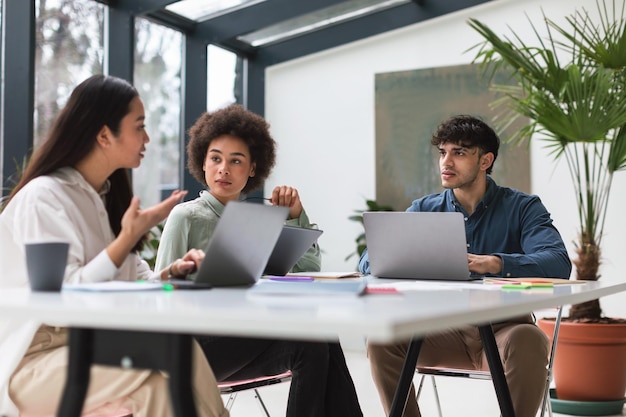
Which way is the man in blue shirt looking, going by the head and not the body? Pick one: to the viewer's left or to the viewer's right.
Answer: to the viewer's left

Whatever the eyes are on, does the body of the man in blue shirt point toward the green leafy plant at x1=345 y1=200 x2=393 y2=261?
no

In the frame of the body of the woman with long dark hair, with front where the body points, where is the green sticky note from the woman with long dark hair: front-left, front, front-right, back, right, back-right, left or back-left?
front

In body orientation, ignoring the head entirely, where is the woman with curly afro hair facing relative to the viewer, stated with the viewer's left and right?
facing the viewer and to the right of the viewer

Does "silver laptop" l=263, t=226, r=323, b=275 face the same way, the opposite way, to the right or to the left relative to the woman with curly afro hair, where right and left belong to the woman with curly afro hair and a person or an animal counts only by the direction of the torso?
the opposite way

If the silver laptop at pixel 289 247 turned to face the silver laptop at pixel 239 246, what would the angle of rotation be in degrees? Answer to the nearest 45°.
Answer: approximately 135° to its left

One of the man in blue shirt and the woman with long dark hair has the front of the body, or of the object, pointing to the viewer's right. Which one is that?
the woman with long dark hair

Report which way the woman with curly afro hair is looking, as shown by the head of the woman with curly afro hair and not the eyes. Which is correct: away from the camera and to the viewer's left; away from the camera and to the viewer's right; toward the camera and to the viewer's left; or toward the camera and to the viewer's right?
toward the camera and to the viewer's left

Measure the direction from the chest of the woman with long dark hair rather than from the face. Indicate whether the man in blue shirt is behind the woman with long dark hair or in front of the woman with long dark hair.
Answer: in front

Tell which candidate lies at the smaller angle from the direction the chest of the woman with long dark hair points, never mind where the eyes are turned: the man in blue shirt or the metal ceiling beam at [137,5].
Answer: the man in blue shirt

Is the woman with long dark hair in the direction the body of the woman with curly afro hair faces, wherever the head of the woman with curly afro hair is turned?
no

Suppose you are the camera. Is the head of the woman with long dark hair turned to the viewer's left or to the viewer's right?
to the viewer's right

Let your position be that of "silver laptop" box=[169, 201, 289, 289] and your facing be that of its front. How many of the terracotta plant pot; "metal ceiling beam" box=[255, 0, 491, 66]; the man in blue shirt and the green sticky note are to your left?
0

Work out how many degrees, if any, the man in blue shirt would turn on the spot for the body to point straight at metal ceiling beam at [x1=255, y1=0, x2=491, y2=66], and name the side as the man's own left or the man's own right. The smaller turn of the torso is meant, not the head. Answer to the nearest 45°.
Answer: approximately 135° to the man's own right

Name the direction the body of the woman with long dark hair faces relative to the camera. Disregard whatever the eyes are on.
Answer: to the viewer's right

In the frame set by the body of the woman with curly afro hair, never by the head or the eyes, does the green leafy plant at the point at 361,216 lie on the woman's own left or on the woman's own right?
on the woman's own left
